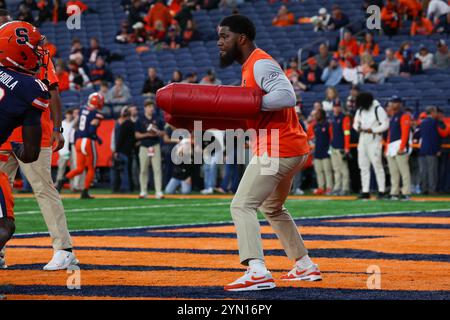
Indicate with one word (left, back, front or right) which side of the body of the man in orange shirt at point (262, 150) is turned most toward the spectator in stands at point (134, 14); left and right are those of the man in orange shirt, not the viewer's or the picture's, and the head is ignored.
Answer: right

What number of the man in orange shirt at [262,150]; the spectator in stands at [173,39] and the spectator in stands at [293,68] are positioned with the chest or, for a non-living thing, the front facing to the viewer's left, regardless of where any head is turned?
1

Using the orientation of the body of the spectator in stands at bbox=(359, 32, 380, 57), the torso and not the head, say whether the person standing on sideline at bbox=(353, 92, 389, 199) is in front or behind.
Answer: in front

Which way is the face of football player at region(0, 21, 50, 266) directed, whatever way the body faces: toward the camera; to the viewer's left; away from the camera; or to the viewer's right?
to the viewer's right

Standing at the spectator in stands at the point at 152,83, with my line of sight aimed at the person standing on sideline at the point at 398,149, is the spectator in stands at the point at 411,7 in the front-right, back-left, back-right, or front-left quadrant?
front-left

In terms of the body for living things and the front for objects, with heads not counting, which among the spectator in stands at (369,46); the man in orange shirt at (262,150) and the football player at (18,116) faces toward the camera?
the spectator in stands

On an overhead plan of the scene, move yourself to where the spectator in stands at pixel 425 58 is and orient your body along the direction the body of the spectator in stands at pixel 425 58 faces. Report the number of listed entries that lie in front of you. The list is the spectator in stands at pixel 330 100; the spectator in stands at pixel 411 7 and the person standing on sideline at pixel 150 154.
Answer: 2

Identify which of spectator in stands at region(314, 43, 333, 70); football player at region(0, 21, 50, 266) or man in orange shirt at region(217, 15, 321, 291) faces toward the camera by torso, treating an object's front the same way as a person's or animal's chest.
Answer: the spectator in stands

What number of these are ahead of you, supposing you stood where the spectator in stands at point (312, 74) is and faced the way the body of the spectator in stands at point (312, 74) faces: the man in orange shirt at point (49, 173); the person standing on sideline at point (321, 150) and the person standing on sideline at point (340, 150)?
3

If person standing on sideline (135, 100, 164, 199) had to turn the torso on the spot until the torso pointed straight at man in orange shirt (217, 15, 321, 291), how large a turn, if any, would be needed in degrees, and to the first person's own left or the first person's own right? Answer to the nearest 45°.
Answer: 0° — they already face them

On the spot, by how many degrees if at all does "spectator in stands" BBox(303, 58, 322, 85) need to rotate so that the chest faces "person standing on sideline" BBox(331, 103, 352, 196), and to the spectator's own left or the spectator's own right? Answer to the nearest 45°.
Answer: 0° — they already face them

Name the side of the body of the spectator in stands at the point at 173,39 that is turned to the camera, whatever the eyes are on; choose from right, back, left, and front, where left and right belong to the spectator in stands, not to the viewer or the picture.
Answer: front

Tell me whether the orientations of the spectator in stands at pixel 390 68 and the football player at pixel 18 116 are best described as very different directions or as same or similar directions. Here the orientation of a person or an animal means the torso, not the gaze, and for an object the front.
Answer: very different directions

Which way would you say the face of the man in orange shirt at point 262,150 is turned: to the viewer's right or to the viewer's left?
to the viewer's left

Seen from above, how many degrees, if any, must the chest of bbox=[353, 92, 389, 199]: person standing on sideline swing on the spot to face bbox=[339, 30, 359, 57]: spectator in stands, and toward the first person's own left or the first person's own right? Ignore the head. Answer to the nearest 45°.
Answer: approximately 135° to the first person's own right

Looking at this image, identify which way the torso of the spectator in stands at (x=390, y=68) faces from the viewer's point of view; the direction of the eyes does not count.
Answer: toward the camera

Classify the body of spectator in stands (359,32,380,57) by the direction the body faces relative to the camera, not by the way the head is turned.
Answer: toward the camera
